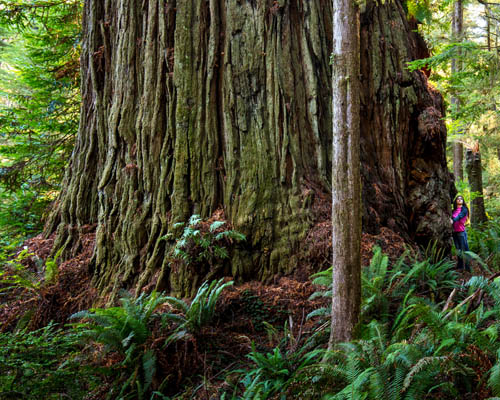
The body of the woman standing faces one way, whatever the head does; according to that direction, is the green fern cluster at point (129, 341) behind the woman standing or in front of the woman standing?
in front

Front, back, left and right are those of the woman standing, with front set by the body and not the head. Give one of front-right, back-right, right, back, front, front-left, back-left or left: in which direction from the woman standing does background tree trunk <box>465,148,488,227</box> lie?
back-right

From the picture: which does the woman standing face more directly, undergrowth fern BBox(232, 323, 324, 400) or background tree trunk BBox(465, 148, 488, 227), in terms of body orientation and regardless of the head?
the undergrowth fern

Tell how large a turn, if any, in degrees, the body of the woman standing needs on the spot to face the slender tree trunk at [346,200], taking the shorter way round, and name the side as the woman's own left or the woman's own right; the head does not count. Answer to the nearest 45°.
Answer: approximately 45° to the woman's own left

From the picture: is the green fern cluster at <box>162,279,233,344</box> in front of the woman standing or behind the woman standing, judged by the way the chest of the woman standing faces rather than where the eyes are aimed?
in front

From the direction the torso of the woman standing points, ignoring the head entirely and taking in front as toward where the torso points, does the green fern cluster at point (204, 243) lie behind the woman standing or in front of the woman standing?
in front

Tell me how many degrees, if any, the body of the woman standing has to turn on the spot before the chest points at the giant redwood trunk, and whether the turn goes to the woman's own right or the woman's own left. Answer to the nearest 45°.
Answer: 0° — they already face it

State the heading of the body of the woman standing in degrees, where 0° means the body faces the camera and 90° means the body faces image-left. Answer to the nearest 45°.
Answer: approximately 45°
